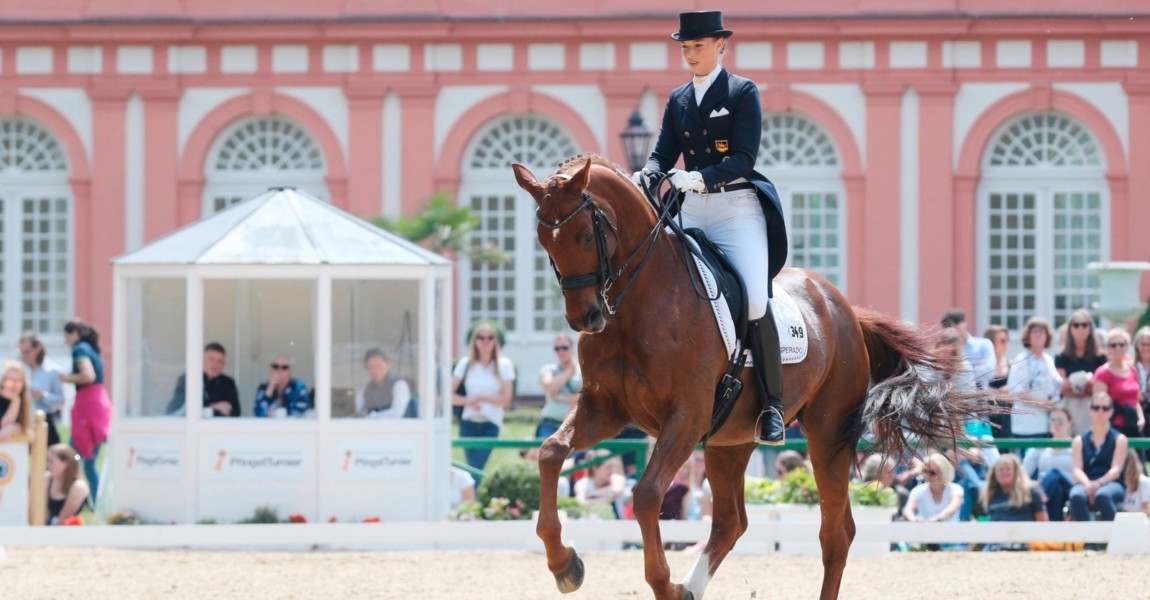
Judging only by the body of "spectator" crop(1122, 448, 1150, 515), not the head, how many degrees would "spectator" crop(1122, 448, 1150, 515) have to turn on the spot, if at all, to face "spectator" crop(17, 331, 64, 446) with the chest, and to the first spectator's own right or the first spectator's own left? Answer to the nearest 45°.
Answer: approximately 45° to the first spectator's own right

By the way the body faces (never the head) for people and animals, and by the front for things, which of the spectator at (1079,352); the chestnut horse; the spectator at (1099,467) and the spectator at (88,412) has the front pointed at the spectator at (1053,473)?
the spectator at (1079,352)

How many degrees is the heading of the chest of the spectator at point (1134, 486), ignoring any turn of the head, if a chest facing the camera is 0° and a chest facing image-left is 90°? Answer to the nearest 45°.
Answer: approximately 45°

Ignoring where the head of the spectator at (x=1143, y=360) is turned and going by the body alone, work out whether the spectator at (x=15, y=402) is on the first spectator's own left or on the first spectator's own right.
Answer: on the first spectator's own right

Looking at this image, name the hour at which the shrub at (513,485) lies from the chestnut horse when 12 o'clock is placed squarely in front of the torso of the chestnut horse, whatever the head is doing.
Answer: The shrub is roughly at 4 o'clock from the chestnut horse.
